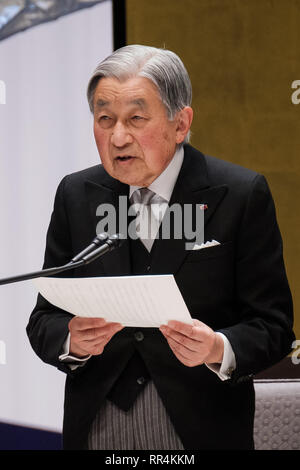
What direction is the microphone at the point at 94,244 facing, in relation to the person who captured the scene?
facing to the right of the viewer

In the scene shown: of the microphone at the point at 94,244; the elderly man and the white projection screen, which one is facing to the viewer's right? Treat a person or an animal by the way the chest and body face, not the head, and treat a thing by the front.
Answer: the microphone

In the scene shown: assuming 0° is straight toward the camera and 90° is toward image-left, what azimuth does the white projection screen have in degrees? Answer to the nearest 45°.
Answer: approximately 45°

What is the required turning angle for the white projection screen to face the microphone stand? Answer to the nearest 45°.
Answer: approximately 45° to its left

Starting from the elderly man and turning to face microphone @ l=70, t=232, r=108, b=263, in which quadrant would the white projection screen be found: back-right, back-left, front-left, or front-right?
back-right

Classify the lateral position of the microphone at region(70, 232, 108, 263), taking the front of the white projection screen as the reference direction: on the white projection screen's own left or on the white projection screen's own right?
on the white projection screen's own left

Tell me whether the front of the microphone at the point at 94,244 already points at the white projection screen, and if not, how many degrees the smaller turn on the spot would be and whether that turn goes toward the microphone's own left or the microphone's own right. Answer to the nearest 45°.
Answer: approximately 90° to the microphone's own left

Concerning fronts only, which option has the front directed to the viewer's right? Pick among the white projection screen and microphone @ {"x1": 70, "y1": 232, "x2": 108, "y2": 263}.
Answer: the microphone

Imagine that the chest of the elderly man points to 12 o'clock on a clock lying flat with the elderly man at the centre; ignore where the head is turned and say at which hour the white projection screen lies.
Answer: The white projection screen is roughly at 4 o'clock from the elderly man.
